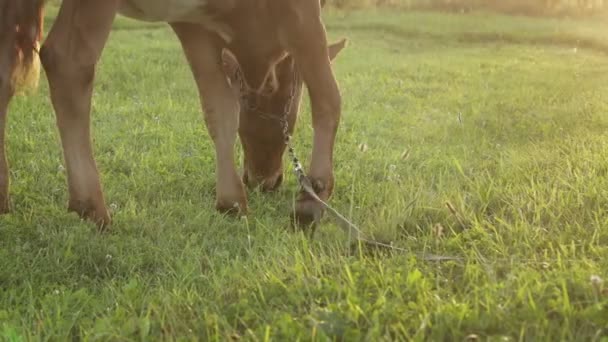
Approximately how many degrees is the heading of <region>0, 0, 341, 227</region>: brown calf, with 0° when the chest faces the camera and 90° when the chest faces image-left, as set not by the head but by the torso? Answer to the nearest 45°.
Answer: approximately 270°
